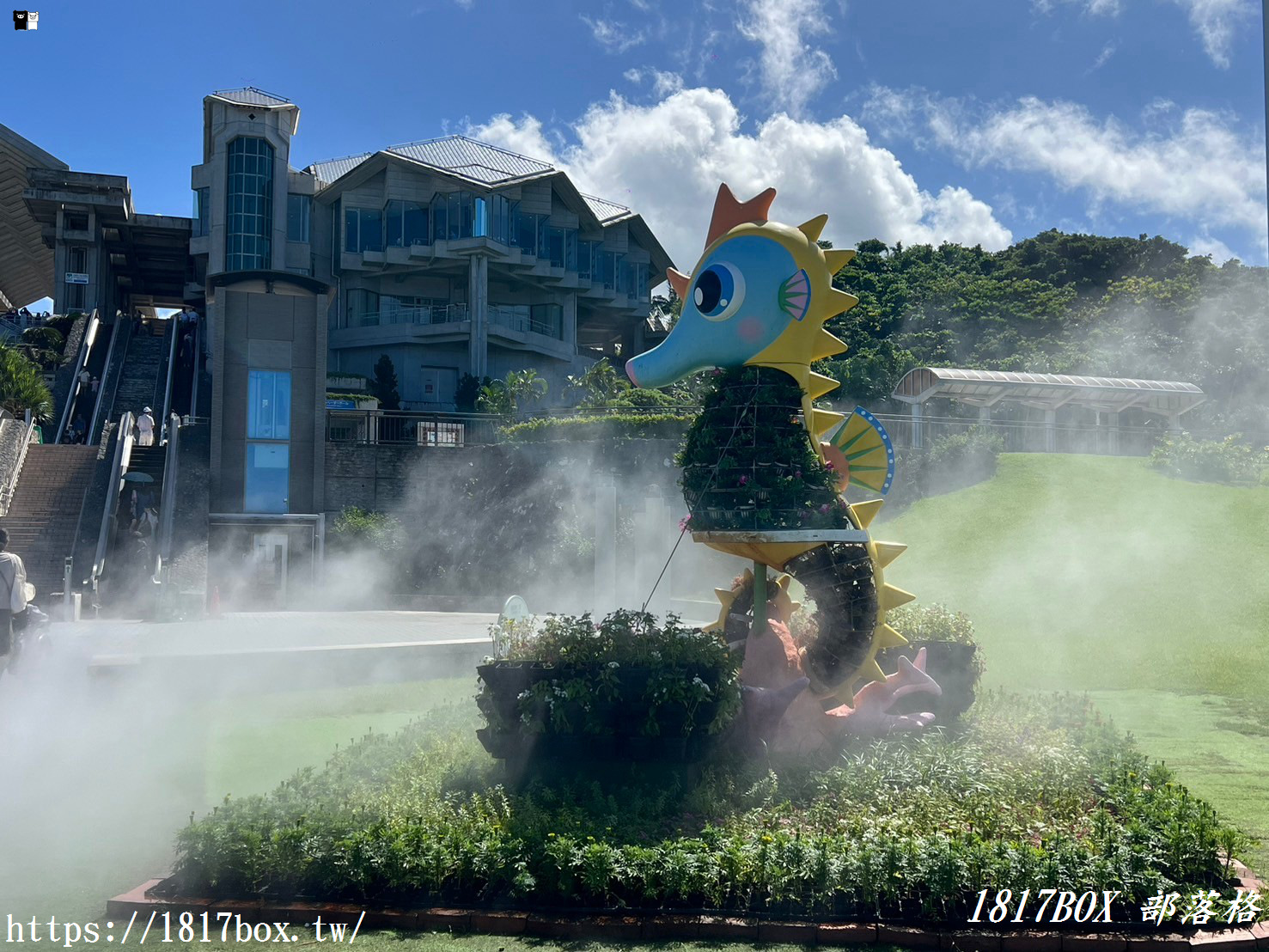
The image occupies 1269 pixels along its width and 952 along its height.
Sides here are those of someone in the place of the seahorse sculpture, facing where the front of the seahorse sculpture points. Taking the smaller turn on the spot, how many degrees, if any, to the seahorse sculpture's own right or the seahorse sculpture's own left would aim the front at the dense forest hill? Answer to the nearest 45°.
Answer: approximately 90° to the seahorse sculpture's own right

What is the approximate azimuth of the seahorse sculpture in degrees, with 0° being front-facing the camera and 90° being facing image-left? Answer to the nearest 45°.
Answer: approximately 90°

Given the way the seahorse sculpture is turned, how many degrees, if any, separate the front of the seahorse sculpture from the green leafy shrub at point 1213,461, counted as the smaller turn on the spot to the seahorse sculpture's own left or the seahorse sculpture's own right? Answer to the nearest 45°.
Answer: approximately 135° to the seahorse sculpture's own right

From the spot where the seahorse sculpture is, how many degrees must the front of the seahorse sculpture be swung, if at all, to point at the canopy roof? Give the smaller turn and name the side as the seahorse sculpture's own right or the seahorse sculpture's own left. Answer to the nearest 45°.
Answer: approximately 90° to the seahorse sculpture's own right

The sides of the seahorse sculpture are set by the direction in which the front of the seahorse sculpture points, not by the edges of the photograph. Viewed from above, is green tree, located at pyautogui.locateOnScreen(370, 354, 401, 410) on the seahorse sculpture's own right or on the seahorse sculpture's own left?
on the seahorse sculpture's own right

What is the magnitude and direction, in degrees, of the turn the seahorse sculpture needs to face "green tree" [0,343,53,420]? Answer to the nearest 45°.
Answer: approximately 45° to its right

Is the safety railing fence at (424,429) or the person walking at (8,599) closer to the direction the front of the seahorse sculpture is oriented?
the person walking

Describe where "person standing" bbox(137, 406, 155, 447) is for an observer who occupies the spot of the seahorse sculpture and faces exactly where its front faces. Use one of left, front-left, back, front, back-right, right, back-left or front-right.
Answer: front-right
